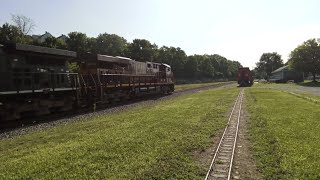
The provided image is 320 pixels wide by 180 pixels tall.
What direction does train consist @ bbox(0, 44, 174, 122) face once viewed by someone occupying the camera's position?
facing away from the viewer and to the right of the viewer

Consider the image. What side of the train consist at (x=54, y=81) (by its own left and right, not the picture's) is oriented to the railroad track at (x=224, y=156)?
right
